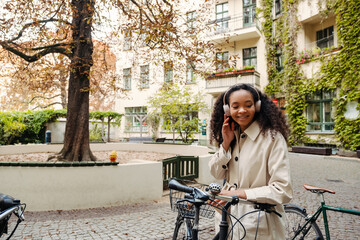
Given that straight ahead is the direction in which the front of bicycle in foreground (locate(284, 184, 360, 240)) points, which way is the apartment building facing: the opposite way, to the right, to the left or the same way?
to the right

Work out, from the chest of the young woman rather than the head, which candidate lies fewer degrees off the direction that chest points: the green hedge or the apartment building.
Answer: the green hedge

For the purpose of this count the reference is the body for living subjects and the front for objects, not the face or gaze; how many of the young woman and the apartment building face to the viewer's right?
0

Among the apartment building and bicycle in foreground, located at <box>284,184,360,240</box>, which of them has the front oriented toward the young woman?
the apartment building

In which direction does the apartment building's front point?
toward the camera

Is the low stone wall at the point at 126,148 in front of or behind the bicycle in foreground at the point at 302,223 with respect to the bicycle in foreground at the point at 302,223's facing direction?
behind

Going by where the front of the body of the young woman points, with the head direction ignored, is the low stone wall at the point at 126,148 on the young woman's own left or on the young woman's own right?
on the young woman's own right

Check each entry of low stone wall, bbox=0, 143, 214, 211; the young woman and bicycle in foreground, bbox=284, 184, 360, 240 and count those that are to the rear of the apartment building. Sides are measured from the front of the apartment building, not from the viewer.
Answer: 0

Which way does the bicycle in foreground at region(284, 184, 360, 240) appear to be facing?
to the viewer's right

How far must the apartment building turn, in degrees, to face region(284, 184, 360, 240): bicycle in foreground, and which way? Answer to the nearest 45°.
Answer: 0° — it already faces it

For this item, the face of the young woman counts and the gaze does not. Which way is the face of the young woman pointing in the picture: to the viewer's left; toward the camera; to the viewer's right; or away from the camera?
toward the camera

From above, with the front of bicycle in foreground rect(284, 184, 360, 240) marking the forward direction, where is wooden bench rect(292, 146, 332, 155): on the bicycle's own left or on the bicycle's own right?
on the bicycle's own left

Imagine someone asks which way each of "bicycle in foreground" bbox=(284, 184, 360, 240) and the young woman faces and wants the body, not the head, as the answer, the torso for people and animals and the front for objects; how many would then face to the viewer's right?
1

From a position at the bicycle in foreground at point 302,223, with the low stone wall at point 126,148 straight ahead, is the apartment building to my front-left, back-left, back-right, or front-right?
front-right

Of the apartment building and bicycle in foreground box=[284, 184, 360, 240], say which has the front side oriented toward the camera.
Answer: the apartment building

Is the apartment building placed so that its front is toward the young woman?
yes

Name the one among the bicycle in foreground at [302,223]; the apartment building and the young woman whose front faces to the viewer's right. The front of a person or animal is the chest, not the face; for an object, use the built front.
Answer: the bicycle in foreground

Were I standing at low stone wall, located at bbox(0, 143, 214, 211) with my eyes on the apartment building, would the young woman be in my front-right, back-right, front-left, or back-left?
back-right
